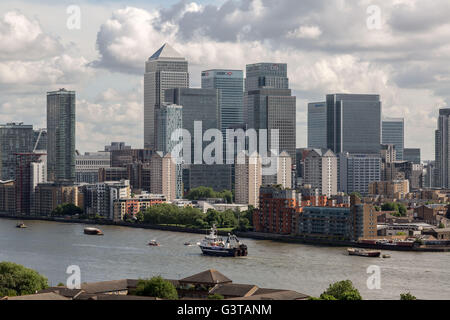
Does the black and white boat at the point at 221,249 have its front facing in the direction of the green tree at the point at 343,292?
no

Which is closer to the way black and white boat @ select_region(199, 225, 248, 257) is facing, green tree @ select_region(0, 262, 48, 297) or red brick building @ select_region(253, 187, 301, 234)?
the green tree

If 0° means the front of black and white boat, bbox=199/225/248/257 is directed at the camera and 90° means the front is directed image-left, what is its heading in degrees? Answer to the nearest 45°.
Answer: approximately 90°

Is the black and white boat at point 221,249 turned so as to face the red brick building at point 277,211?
no

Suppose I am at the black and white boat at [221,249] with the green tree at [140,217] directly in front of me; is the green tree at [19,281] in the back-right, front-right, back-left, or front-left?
back-left

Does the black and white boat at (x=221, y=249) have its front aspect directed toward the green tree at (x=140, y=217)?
no

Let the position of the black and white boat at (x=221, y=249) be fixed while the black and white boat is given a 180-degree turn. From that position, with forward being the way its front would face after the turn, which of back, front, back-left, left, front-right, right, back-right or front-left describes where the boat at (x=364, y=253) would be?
front

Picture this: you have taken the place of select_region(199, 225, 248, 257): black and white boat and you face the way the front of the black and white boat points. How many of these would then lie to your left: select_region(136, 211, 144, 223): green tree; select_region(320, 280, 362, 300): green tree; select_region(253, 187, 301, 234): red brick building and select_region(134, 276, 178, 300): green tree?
2
